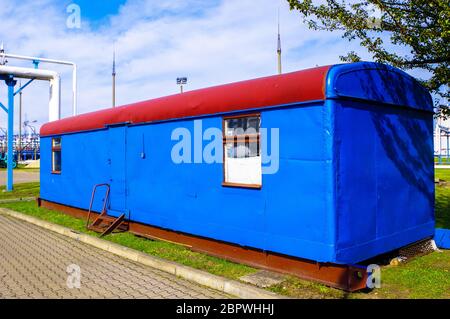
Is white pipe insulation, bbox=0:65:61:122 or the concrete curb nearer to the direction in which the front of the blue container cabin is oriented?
the concrete curb

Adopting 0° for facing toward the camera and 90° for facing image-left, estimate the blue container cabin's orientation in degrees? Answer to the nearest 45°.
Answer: approximately 45°

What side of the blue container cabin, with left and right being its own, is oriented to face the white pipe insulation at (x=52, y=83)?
right
